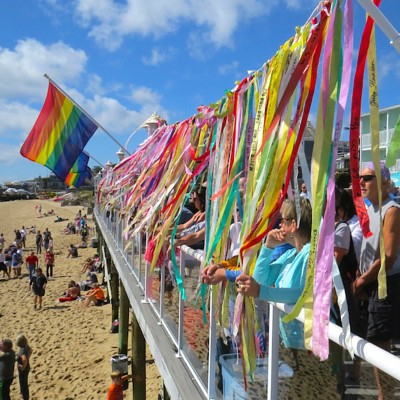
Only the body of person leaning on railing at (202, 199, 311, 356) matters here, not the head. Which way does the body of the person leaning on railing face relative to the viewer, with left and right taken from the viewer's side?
facing to the left of the viewer

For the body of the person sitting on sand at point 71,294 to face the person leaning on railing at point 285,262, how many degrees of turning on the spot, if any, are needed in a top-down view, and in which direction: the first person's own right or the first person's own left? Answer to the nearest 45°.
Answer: approximately 90° to the first person's own left

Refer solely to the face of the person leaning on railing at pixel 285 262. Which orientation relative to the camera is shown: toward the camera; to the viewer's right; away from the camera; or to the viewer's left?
to the viewer's left
